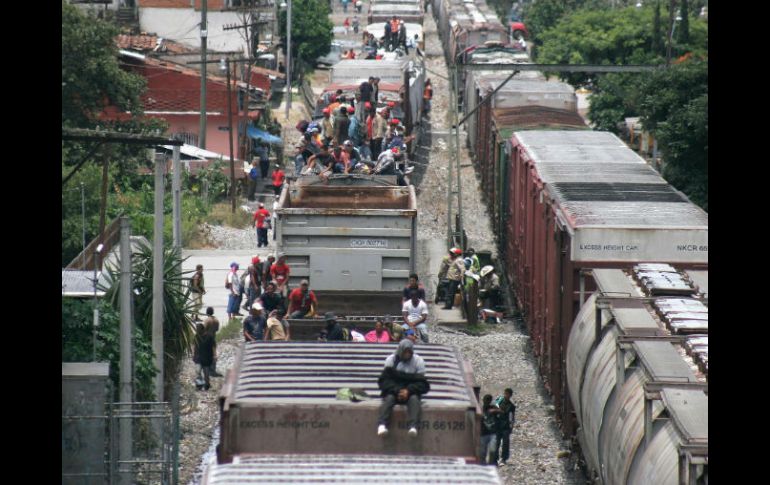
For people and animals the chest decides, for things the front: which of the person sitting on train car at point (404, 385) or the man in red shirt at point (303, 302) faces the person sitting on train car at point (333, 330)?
the man in red shirt

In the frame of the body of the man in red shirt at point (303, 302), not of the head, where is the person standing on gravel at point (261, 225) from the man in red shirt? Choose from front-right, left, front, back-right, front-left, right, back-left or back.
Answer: back

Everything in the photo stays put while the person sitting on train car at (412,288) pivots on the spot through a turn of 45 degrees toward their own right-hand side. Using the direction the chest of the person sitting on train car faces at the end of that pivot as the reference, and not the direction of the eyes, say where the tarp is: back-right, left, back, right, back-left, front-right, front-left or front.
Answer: back-right

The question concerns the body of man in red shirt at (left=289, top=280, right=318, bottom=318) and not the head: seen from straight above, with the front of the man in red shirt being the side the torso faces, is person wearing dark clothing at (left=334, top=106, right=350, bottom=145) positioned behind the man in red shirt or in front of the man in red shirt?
behind

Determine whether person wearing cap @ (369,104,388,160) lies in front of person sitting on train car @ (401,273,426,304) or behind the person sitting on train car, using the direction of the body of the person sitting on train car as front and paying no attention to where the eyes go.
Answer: behind

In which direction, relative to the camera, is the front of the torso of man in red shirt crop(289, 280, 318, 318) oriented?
toward the camera

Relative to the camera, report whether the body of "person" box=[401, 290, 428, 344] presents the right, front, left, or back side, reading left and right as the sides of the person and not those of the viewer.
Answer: front

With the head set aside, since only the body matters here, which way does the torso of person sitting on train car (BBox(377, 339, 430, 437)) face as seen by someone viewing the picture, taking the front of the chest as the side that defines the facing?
toward the camera

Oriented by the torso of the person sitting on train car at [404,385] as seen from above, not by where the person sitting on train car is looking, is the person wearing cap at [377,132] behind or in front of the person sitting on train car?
behind
